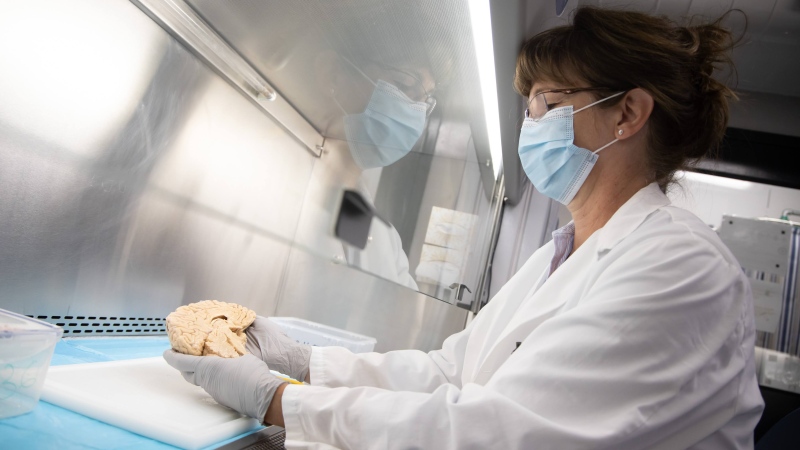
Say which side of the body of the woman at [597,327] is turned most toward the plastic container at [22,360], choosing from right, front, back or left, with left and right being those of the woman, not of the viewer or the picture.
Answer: front

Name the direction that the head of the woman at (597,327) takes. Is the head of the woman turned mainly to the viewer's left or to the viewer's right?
to the viewer's left

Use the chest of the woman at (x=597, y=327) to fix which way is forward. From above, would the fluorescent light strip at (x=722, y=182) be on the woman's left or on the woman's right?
on the woman's right

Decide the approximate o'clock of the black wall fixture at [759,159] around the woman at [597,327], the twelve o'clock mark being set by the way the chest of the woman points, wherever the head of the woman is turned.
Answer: The black wall fixture is roughly at 4 o'clock from the woman.

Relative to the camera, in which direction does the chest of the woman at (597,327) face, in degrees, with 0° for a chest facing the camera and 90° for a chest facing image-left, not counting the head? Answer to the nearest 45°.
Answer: approximately 90°

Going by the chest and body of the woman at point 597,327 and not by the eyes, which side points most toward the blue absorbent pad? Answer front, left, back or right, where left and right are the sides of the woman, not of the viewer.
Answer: front

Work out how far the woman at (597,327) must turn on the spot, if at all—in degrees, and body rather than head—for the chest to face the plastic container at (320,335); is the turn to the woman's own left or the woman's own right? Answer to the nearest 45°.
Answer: approximately 45° to the woman's own right

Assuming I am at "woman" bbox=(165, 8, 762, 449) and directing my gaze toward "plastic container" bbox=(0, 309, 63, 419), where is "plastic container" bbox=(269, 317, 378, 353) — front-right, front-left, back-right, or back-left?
front-right
